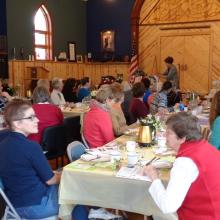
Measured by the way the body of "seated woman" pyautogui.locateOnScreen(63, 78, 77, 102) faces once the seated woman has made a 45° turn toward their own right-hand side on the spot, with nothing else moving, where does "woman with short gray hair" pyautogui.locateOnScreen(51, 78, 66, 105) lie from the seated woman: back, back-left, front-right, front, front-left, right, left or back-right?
right

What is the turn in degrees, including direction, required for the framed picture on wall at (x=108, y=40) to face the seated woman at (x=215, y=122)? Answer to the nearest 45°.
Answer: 0° — it already faces them

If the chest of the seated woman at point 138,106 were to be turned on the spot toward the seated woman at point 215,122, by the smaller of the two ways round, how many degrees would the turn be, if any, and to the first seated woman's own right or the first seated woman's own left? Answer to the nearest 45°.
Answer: approximately 90° to the first seated woman's own right

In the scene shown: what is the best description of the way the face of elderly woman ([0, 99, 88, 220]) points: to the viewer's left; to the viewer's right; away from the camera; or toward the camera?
to the viewer's right

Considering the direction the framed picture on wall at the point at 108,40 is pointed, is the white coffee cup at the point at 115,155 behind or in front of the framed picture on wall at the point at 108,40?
in front

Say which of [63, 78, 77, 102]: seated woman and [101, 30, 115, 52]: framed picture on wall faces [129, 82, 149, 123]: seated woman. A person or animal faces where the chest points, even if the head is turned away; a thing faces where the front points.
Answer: the framed picture on wall

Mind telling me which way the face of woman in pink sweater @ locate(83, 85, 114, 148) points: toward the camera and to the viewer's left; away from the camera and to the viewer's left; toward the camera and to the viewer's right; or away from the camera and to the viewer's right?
away from the camera and to the viewer's right

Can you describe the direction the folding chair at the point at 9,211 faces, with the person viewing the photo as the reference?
facing to the right of the viewer

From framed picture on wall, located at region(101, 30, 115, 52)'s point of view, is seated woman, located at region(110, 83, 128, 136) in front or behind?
in front

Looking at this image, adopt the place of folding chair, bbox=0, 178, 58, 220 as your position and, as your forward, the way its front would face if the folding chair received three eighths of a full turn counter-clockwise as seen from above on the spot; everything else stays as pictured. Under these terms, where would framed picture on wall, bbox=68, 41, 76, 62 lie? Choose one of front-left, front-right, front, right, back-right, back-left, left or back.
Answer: front-right
